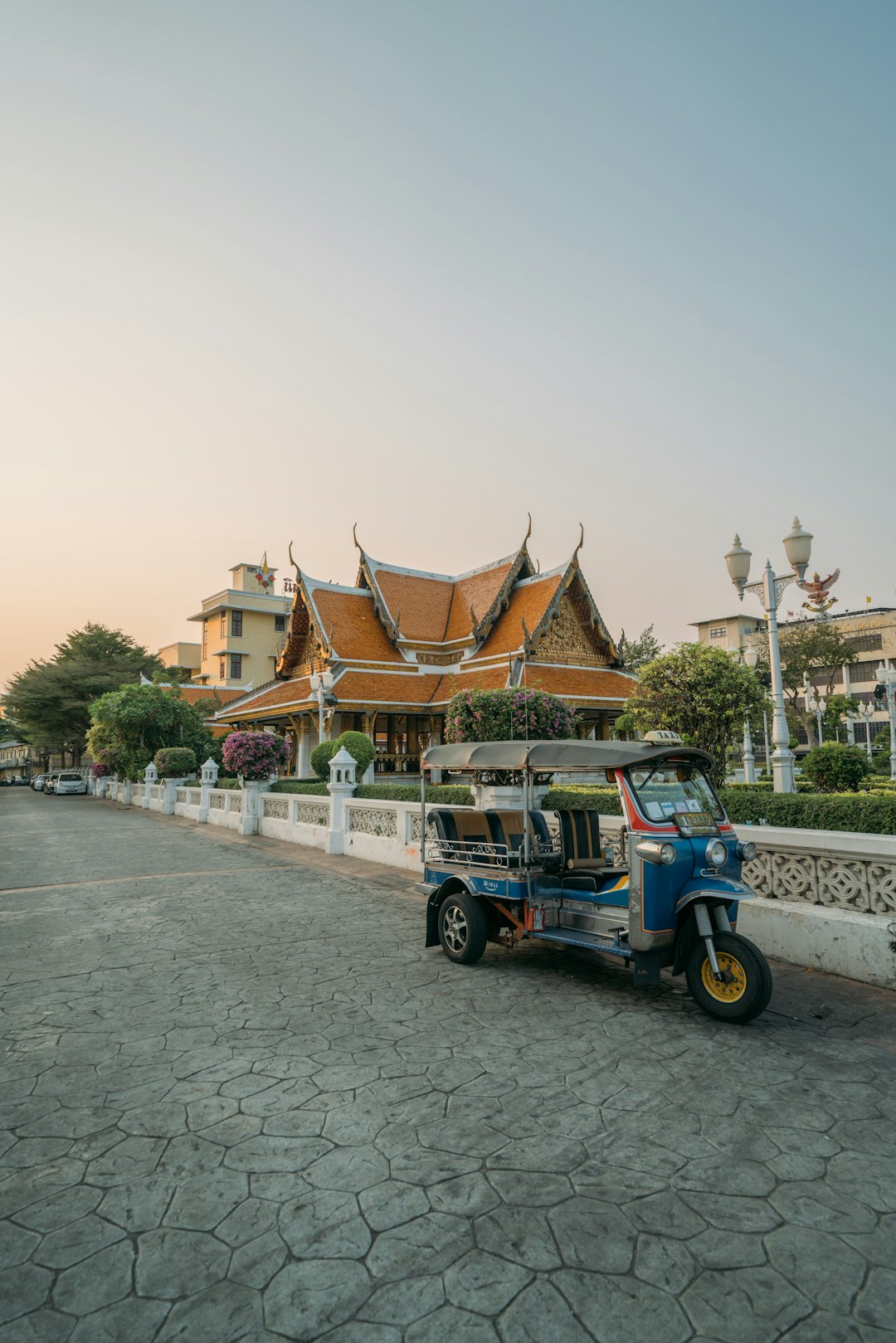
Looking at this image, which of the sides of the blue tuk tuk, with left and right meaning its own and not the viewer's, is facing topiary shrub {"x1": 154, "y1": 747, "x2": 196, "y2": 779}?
back

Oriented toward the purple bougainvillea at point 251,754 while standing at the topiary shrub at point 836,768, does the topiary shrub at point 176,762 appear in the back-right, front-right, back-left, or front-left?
front-right

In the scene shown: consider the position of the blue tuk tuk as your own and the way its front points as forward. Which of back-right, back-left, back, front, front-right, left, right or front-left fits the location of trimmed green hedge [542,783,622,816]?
back-left

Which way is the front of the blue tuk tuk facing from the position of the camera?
facing the viewer and to the right of the viewer

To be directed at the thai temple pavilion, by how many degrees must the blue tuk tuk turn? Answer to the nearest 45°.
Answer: approximately 135° to its left

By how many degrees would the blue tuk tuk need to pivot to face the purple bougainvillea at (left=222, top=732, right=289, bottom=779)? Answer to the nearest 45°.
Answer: approximately 180°

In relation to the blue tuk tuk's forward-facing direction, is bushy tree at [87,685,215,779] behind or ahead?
behind

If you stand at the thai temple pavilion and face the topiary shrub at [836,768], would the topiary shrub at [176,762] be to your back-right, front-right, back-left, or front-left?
back-right
